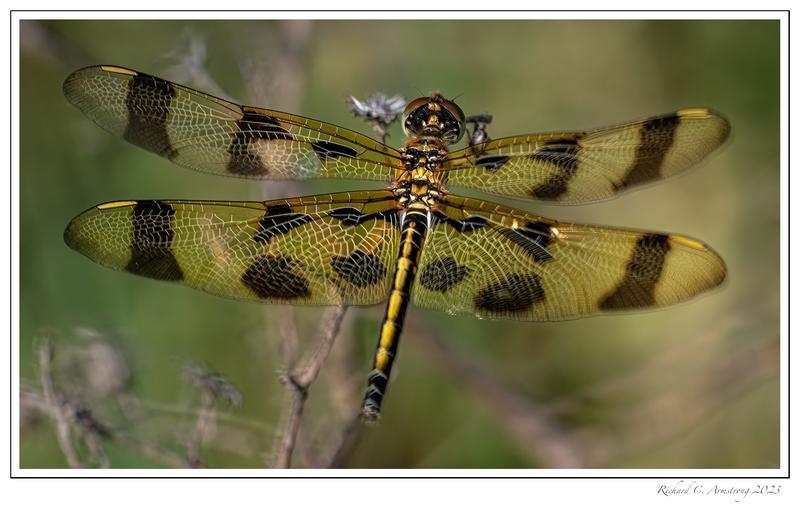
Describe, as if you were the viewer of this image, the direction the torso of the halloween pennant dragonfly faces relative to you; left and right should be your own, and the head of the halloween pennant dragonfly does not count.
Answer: facing away from the viewer

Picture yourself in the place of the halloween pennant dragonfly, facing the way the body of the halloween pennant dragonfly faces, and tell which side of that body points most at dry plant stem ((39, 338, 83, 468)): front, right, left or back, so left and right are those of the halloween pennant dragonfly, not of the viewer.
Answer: left
